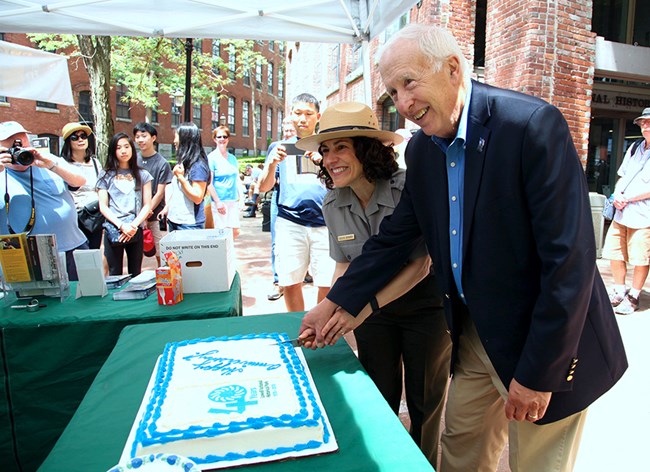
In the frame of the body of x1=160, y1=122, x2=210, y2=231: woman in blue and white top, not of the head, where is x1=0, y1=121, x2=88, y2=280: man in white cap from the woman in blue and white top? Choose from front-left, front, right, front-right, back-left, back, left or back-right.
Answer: front-left

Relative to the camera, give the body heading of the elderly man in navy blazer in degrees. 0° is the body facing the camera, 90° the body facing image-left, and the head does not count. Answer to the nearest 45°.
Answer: approximately 45°

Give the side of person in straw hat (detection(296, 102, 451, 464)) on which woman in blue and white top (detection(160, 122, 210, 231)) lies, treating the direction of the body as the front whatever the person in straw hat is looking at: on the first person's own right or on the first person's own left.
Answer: on the first person's own right

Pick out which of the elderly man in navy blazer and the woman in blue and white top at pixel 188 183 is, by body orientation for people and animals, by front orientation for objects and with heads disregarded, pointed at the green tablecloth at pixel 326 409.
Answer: the elderly man in navy blazer

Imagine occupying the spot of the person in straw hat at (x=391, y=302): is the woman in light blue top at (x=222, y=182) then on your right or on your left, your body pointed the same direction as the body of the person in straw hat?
on your right

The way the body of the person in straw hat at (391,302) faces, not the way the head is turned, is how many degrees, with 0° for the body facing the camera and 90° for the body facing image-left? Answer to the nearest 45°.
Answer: approximately 45°

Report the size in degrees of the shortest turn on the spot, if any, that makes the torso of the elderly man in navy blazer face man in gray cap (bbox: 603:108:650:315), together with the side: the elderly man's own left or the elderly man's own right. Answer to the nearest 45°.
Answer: approximately 135° to the elderly man's own right

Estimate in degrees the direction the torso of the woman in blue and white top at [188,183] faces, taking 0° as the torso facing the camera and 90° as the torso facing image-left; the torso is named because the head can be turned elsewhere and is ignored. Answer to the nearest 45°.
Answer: approximately 90°
